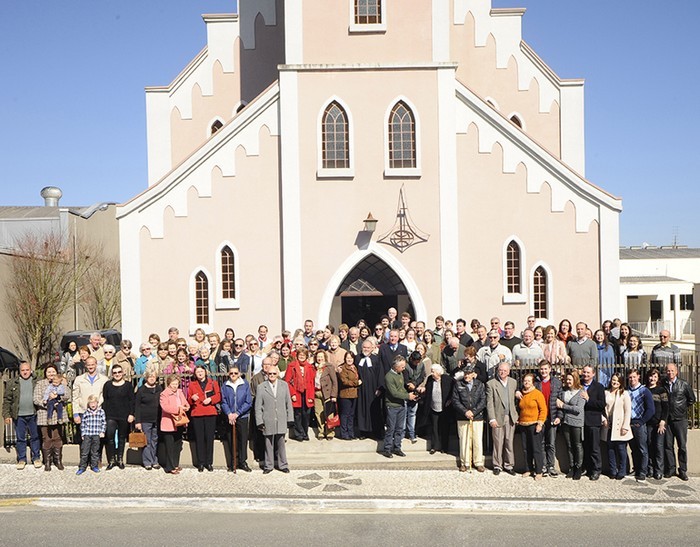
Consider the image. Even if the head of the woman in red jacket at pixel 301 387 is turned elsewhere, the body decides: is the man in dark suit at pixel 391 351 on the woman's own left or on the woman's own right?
on the woman's own left

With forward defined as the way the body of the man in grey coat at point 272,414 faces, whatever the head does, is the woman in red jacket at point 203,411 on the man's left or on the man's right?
on the man's right

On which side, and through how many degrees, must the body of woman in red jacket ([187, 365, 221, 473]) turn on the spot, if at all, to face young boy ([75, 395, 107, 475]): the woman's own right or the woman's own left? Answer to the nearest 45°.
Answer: approximately 90° to the woman's own right

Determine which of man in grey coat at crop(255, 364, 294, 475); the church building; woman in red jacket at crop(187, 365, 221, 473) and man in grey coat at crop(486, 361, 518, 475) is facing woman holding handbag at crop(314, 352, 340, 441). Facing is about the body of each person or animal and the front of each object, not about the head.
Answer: the church building

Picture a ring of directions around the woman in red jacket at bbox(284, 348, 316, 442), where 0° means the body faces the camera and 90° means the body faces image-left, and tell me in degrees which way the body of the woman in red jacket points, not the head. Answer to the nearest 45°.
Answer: approximately 0°

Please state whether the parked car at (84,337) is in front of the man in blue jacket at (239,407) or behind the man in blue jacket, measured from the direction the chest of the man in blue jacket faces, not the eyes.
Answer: behind

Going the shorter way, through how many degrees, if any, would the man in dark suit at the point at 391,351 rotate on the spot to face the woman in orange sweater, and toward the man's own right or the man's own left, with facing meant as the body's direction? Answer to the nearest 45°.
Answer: approximately 45° to the man's own left
